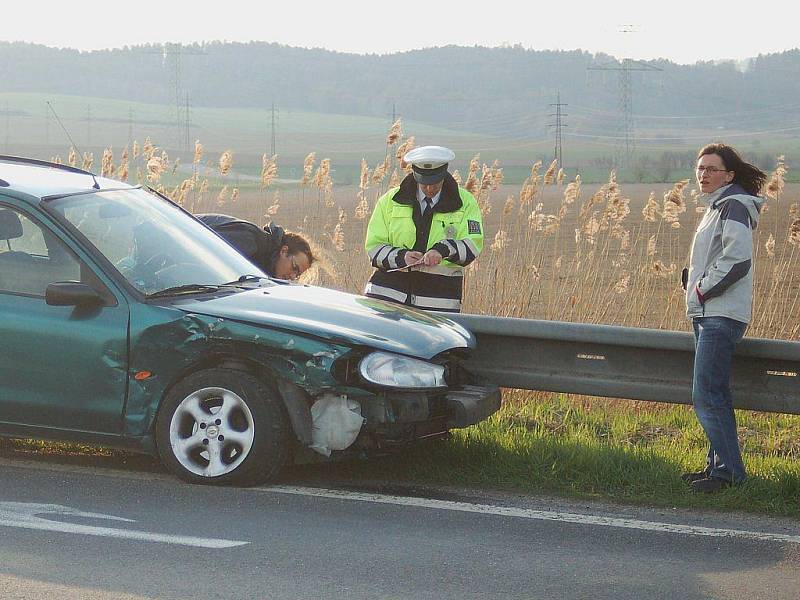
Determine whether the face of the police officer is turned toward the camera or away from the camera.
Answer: toward the camera

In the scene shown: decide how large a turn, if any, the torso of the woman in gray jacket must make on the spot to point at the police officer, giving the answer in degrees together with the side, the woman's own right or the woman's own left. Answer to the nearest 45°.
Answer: approximately 45° to the woman's own right

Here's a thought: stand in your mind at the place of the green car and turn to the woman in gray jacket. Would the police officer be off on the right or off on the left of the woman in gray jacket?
left

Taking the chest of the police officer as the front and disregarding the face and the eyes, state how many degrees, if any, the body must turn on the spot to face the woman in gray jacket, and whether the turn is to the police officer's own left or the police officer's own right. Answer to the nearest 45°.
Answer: approximately 45° to the police officer's own left

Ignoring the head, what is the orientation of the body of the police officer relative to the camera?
toward the camera

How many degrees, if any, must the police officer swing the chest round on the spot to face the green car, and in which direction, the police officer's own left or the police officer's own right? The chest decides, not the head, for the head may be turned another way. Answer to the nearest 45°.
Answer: approximately 45° to the police officer's own right

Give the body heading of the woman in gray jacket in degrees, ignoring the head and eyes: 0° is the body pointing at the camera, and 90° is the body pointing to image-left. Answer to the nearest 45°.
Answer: approximately 90°

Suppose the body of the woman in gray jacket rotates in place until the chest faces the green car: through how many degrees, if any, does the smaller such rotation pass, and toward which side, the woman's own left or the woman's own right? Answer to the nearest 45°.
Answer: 0° — they already face it

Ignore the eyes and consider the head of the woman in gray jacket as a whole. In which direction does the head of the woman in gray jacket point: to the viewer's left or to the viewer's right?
to the viewer's left

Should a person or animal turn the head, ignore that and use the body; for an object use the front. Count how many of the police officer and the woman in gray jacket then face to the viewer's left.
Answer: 1

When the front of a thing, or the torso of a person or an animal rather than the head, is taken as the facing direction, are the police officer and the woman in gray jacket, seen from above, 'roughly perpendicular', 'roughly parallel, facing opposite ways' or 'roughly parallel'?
roughly perpendicular
